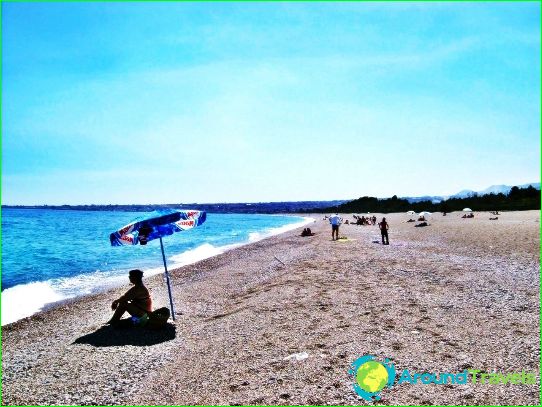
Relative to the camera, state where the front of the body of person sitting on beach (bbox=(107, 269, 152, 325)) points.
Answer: to the viewer's left
